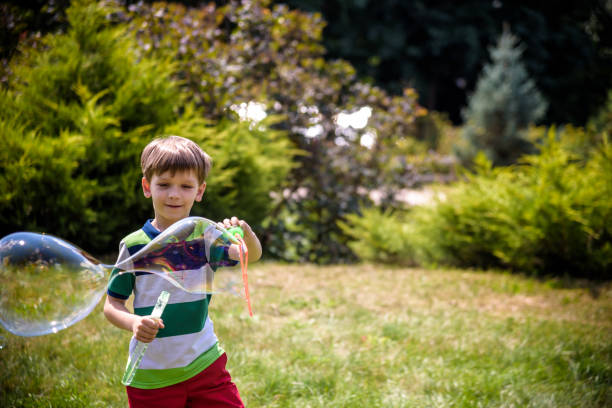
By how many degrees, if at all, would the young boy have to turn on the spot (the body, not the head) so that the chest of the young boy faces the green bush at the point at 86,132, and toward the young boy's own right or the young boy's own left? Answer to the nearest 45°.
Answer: approximately 180°

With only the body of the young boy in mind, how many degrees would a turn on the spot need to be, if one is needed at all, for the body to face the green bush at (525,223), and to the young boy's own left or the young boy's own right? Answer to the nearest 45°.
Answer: approximately 135° to the young boy's own left

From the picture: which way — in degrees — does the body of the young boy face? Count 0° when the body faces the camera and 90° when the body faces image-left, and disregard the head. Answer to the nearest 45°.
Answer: approximately 0°
